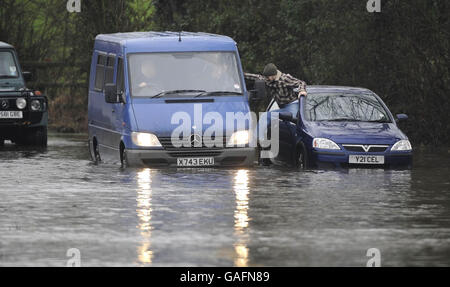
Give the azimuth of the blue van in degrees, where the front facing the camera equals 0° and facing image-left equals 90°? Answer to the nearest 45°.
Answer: approximately 0°

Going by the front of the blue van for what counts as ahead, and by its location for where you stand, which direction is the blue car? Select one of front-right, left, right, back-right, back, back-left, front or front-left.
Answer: left

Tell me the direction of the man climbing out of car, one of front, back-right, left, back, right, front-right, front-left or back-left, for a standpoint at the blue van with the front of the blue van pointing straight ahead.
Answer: back-left
